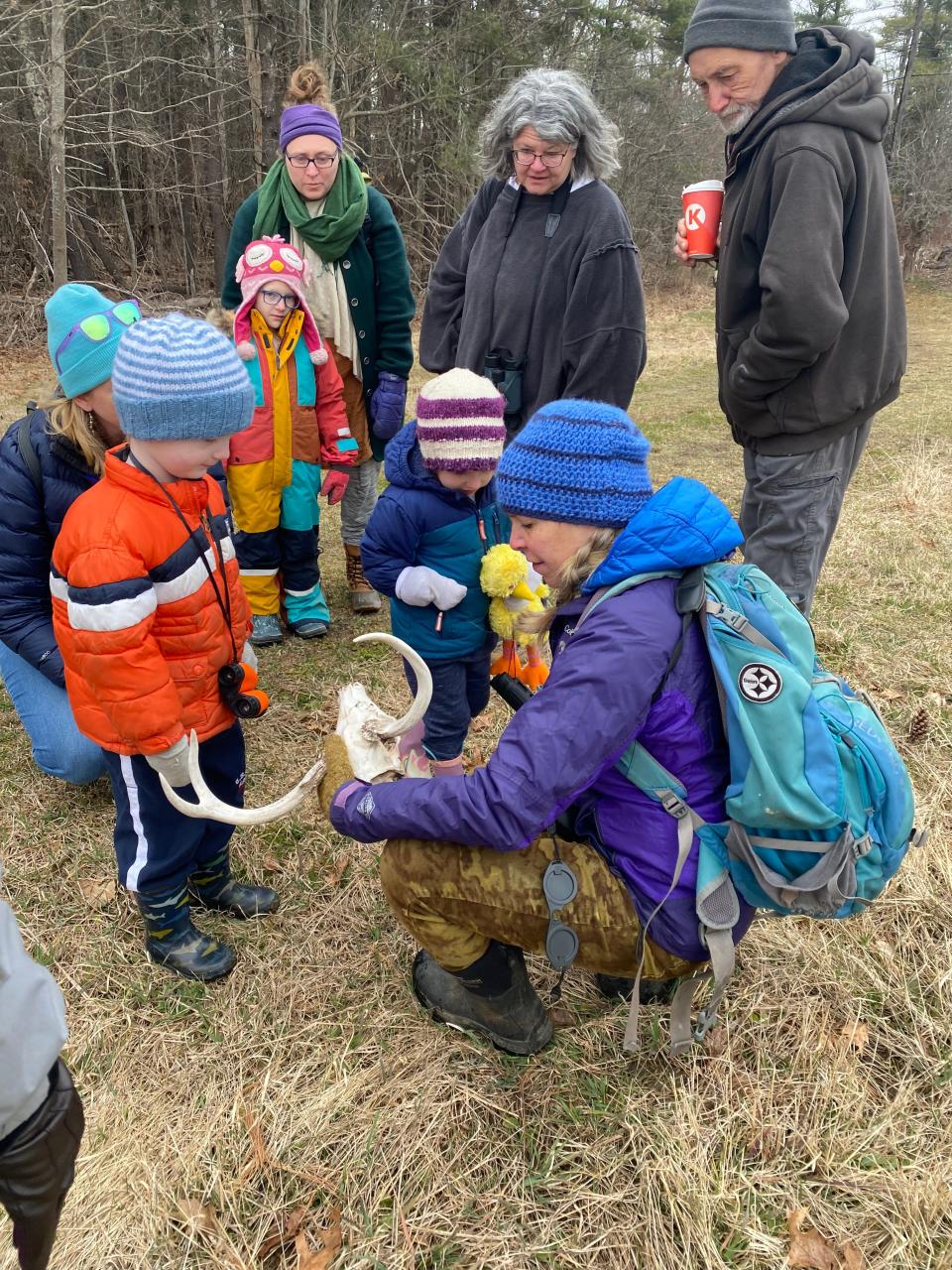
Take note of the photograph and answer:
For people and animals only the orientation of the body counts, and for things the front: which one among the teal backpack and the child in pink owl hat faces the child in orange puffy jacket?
the child in pink owl hat

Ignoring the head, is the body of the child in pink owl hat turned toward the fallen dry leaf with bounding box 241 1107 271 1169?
yes

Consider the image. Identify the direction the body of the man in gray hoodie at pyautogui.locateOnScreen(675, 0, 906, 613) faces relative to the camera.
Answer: to the viewer's left

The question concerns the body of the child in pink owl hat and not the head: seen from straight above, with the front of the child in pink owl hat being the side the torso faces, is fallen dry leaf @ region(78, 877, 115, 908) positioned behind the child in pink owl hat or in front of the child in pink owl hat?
in front

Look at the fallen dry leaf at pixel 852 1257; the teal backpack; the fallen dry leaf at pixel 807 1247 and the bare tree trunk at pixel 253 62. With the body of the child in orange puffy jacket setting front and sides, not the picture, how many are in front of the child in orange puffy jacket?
3

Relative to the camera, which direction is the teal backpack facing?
to the viewer's right

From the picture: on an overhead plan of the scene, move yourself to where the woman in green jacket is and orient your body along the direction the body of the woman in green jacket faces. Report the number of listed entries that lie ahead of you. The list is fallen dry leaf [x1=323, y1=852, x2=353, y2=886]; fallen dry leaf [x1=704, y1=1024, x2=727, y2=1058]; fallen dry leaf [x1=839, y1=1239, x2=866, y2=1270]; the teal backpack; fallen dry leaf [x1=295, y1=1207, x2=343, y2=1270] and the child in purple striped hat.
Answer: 6

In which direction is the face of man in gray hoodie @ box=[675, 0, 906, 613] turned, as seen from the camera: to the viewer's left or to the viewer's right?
to the viewer's left

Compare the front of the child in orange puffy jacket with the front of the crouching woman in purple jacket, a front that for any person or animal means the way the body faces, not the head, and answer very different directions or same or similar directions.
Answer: very different directions

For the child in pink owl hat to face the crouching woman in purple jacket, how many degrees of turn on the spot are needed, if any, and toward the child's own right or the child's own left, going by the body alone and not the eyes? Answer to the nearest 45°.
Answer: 0° — they already face them

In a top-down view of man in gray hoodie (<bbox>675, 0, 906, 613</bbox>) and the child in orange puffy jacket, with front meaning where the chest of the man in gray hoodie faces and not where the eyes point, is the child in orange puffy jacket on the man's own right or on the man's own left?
on the man's own left
